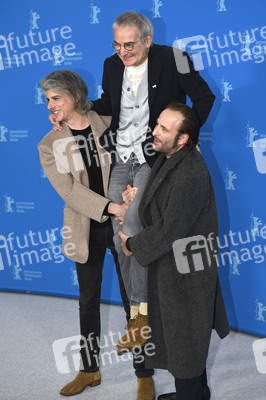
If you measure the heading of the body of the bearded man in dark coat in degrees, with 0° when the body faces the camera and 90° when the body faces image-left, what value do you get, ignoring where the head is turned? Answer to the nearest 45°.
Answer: approximately 90°

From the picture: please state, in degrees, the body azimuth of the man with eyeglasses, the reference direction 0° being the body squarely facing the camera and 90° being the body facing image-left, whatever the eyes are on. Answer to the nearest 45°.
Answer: approximately 45°
